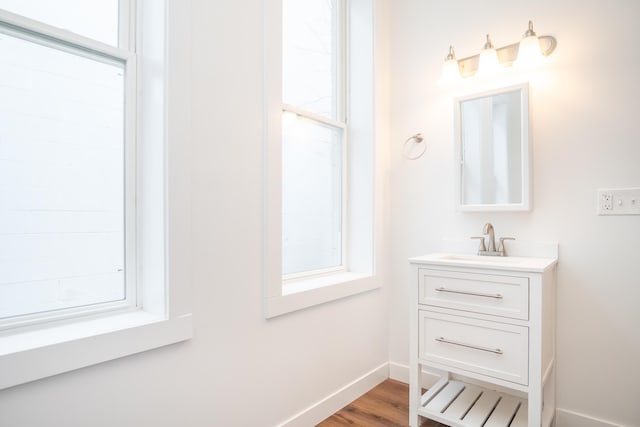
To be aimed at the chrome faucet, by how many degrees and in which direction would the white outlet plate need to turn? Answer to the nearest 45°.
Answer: approximately 90° to its right

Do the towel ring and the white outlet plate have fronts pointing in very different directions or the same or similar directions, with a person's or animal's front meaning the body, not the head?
same or similar directions

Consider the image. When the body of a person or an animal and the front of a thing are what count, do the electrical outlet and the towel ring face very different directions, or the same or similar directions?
same or similar directions

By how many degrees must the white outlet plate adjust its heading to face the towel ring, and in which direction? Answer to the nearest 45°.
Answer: approximately 90° to its right

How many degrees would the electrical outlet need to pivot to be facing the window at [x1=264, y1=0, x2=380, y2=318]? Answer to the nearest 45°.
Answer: approximately 90° to its right

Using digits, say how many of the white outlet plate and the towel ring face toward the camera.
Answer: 2

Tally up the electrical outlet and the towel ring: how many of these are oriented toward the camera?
2

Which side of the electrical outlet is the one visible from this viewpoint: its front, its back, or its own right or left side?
front
